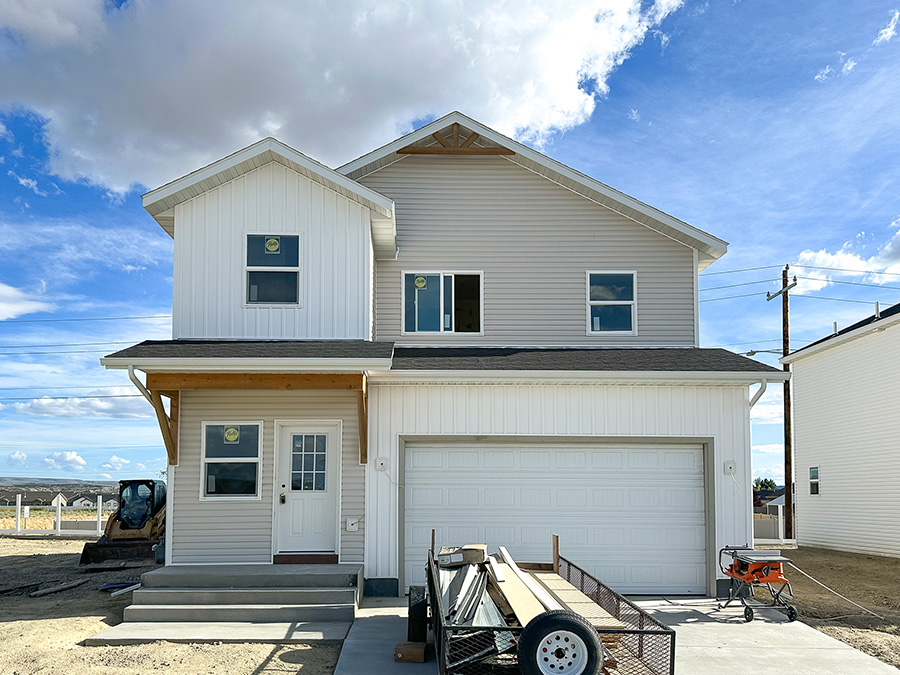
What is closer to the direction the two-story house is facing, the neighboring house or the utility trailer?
the utility trailer

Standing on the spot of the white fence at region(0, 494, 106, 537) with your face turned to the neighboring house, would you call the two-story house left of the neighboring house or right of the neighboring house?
right

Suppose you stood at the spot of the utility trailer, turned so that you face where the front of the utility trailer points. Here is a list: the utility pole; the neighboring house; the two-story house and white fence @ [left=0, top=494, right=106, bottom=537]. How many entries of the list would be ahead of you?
0

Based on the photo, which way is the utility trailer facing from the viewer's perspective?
toward the camera

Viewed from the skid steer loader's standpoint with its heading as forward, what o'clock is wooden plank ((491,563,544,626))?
The wooden plank is roughly at 10 o'clock from the skid steer loader.

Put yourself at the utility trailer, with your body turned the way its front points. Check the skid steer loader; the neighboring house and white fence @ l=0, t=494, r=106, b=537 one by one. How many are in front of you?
0

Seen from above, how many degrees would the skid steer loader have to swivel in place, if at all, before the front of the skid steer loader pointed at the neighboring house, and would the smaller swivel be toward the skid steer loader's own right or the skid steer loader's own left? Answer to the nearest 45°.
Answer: approximately 135° to the skid steer loader's own left

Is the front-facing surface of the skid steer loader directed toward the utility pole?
no

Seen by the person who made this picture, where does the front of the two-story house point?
facing the viewer

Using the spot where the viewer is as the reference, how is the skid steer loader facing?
facing the viewer and to the left of the viewer

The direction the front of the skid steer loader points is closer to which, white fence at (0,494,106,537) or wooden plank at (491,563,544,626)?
the wooden plank

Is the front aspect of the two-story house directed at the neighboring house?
no

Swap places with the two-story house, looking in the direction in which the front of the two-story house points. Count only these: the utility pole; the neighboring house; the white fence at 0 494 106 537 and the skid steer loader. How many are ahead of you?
0

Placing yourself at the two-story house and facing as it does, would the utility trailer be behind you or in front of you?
in front

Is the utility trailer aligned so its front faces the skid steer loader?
no
